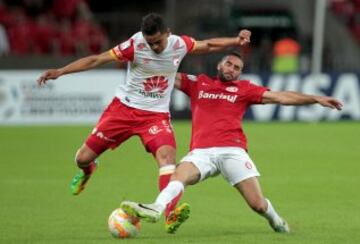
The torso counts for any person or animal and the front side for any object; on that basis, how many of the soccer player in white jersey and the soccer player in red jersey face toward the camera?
2

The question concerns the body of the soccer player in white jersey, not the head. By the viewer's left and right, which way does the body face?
facing the viewer

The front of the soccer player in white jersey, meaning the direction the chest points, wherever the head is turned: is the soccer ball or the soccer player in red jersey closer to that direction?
the soccer ball

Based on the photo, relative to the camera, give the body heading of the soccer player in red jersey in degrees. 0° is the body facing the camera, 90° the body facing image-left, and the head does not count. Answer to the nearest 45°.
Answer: approximately 0°

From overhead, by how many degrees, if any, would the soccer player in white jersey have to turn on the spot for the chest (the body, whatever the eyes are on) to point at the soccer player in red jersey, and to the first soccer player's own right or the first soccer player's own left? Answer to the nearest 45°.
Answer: approximately 45° to the first soccer player's own left

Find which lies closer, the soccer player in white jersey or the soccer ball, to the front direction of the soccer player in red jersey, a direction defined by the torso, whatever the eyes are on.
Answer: the soccer ball

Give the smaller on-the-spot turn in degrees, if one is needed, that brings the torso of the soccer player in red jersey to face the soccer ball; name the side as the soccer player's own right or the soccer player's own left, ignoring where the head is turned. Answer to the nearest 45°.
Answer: approximately 45° to the soccer player's own right

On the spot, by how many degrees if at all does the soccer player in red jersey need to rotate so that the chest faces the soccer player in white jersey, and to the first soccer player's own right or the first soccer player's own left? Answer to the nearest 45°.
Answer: approximately 135° to the first soccer player's own right
